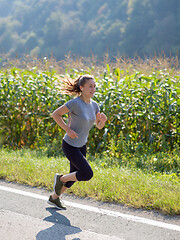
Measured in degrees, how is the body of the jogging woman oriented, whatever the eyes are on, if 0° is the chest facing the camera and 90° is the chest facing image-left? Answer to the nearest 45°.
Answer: approximately 315°
